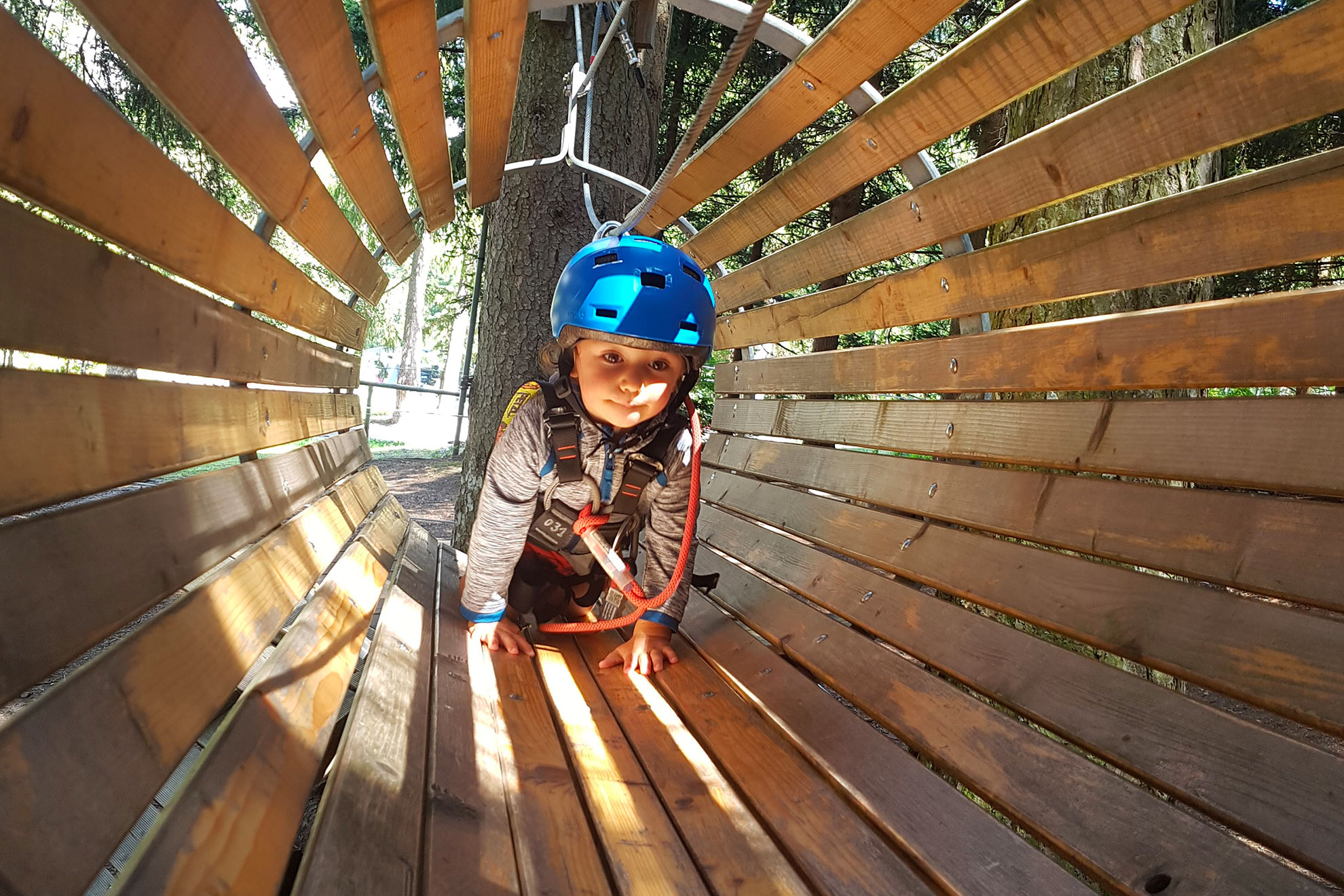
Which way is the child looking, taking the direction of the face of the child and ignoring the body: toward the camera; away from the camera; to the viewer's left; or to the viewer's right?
toward the camera

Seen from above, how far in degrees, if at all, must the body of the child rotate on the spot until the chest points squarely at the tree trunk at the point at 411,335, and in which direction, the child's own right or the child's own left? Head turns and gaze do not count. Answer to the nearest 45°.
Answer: approximately 180°

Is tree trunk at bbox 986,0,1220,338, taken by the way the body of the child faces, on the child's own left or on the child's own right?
on the child's own left

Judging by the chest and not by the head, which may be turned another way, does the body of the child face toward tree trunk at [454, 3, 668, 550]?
no

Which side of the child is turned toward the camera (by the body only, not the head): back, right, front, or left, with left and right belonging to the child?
front

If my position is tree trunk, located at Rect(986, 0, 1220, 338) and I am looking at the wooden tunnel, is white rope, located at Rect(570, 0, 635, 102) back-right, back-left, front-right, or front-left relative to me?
front-right
